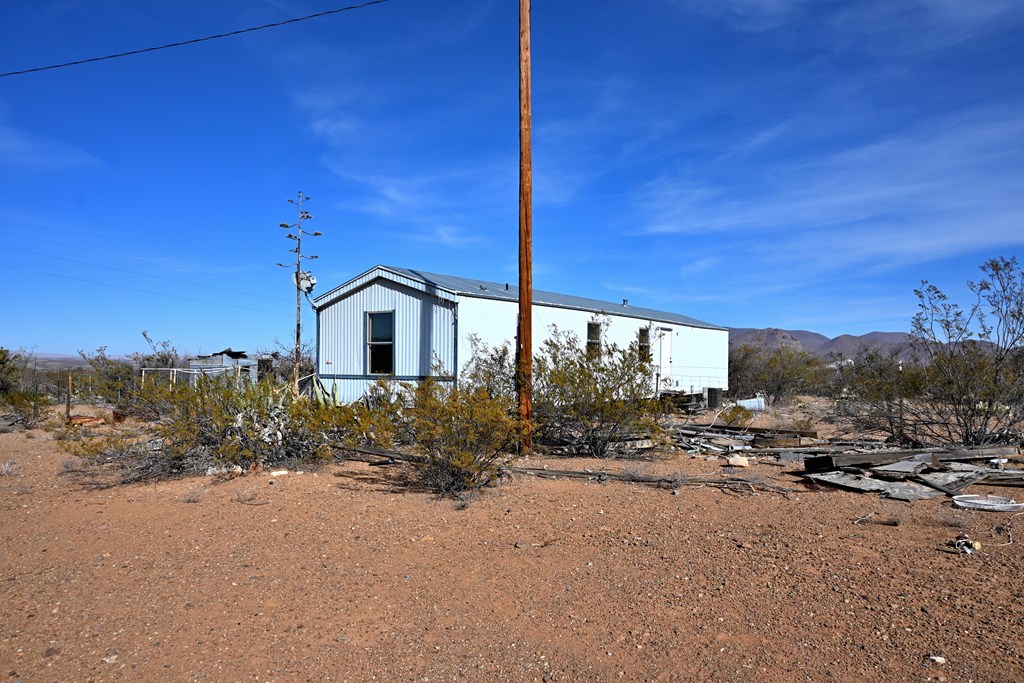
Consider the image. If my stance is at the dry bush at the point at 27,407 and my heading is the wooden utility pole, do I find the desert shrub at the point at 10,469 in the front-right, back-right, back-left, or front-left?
front-right

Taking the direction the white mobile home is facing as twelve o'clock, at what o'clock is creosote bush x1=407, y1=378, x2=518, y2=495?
The creosote bush is roughly at 1 o'clock from the white mobile home.

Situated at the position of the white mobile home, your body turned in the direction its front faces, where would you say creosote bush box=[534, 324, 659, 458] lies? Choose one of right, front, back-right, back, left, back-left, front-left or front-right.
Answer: front

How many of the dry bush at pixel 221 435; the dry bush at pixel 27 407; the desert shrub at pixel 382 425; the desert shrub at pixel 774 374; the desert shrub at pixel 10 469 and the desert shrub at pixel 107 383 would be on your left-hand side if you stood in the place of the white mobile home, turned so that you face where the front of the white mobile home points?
1

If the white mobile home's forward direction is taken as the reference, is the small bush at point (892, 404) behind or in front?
in front

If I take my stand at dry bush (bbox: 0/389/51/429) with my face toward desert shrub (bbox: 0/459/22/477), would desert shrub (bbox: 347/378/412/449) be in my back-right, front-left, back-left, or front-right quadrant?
front-left

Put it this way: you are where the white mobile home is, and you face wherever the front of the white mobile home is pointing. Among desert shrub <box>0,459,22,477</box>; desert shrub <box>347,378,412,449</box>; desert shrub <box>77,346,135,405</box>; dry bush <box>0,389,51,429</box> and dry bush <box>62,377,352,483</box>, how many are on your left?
0

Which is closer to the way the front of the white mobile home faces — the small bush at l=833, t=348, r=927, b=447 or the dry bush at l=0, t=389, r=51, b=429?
the small bush

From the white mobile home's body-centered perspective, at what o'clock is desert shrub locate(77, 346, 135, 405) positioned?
The desert shrub is roughly at 3 o'clock from the white mobile home.

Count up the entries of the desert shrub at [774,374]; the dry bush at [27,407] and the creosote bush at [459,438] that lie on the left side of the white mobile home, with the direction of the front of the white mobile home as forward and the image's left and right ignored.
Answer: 1

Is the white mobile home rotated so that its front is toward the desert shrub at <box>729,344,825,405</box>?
no

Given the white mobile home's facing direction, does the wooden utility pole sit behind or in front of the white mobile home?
in front

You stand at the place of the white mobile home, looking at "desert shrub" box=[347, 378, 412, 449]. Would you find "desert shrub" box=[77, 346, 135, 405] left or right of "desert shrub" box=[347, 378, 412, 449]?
right

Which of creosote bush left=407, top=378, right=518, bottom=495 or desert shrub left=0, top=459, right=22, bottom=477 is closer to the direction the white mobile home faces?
the creosote bush

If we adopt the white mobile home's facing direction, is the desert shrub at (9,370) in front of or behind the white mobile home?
behind

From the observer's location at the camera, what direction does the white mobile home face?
facing the viewer and to the right of the viewer

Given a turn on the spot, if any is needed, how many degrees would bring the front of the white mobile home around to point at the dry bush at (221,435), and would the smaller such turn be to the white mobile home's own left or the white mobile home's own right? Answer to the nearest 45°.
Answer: approximately 45° to the white mobile home's own right

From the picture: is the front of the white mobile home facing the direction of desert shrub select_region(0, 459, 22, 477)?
no
